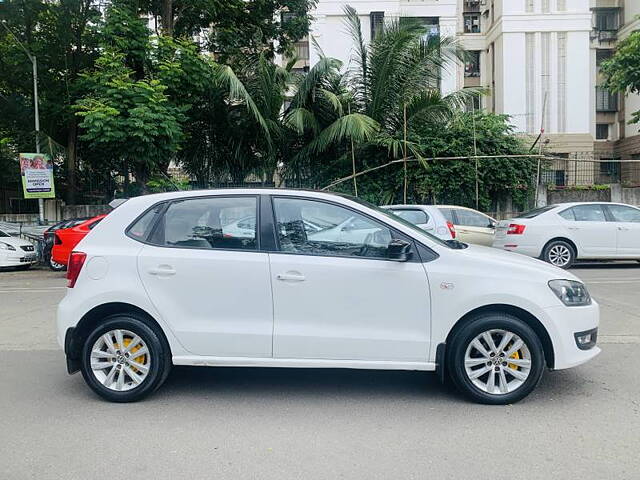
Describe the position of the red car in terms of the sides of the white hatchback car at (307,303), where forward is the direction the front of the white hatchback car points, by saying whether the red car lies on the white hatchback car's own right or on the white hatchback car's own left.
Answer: on the white hatchback car's own left

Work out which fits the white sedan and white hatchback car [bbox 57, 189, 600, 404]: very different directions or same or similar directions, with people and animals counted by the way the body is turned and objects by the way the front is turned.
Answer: same or similar directions

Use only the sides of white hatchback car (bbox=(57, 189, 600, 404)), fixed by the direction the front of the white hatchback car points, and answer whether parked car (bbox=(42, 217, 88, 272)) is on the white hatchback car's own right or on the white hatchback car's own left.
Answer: on the white hatchback car's own left

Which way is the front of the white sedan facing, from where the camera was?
facing to the right of the viewer

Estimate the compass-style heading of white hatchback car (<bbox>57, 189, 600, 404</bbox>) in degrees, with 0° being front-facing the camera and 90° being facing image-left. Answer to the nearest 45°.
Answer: approximately 270°

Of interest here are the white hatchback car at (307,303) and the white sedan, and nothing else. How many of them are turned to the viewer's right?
2

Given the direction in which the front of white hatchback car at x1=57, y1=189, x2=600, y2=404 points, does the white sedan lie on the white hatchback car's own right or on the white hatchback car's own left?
on the white hatchback car's own left

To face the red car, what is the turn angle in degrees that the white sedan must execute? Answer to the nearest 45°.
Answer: approximately 180°

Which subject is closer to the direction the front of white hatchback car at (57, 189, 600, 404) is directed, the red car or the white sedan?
the white sedan

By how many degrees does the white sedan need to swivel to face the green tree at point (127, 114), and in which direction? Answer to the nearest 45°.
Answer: approximately 180°

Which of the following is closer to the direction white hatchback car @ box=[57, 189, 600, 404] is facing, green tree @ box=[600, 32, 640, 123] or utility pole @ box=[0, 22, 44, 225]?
the green tree

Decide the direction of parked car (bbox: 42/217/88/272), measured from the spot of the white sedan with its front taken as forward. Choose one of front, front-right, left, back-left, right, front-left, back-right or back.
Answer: back
